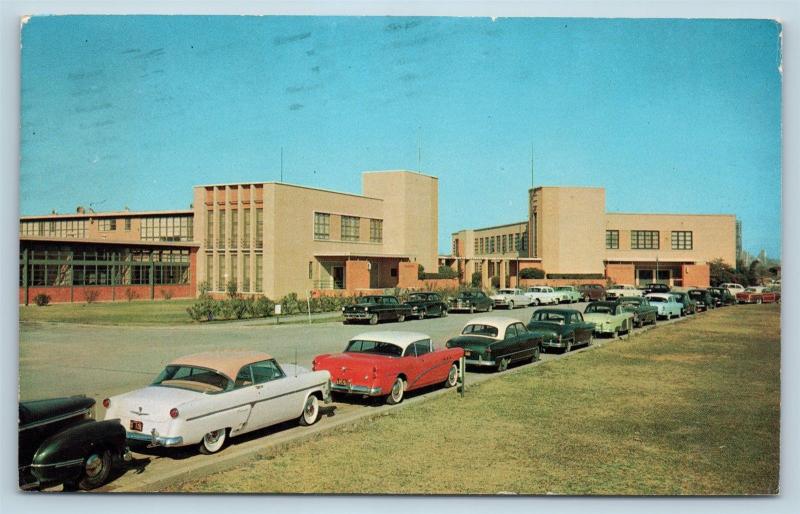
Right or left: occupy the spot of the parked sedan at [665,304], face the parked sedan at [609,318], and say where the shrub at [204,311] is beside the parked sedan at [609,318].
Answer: right

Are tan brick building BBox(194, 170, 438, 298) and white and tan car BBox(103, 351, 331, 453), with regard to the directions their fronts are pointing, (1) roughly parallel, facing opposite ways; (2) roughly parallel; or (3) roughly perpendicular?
roughly perpendicular
